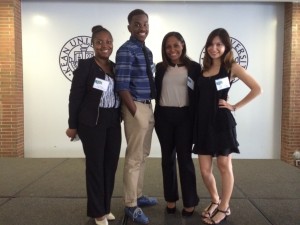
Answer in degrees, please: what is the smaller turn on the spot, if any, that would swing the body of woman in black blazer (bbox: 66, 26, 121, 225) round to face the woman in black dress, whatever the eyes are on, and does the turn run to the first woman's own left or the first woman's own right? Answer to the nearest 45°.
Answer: approximately 45° to the first woman's own left

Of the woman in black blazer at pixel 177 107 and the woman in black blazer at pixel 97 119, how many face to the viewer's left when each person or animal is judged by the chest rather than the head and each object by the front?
0

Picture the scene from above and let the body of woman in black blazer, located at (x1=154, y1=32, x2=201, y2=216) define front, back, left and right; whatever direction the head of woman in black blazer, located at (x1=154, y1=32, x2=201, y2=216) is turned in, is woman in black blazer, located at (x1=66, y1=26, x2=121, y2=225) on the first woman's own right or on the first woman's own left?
on the first woman's own right

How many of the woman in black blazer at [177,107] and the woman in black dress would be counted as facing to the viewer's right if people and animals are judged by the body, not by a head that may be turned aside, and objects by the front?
0

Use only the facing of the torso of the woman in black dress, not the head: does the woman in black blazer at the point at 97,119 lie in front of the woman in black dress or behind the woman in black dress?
in front

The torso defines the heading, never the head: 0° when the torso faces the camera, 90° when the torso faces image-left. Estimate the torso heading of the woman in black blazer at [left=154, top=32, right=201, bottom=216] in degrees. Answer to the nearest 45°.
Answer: approximately 0°

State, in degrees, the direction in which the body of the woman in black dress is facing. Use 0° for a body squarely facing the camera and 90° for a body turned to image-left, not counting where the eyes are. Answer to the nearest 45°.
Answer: approximately 45°
